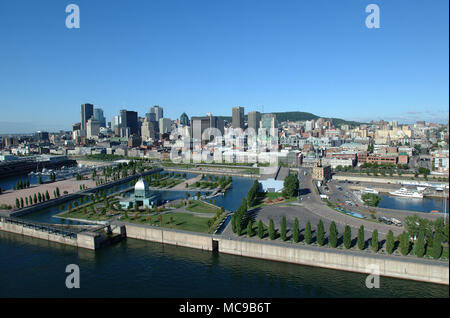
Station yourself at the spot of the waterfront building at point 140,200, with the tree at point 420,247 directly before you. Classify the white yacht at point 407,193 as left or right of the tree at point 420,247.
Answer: left

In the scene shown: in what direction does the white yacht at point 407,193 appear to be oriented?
to the viewer's left
